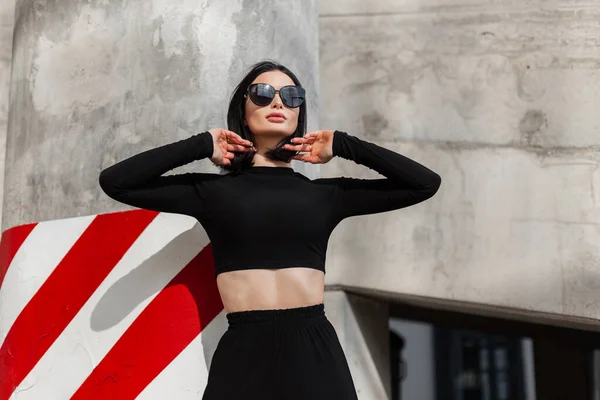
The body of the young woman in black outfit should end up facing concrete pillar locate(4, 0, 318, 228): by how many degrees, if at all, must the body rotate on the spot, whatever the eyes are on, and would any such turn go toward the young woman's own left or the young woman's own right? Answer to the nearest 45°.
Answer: approximately 135° to the young woman's own right

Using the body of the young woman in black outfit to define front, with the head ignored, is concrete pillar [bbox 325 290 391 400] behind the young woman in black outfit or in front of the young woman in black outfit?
behind

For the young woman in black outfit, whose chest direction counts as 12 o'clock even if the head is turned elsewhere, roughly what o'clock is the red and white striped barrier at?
The red and white striped barrier is roughly at 4 o'clock from the young woman in black outfit.

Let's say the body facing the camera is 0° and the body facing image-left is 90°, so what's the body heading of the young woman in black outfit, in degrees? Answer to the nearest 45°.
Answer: approximately 0°
